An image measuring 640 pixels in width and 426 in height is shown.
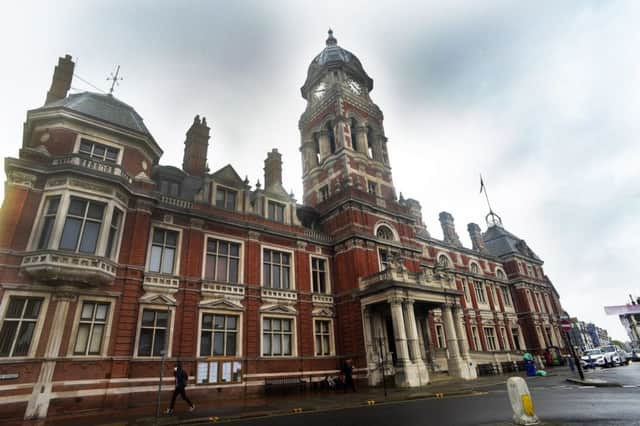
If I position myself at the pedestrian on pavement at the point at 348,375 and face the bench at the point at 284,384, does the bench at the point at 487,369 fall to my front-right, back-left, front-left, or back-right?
back-right

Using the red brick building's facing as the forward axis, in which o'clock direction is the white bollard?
The white bollard is roughly at 12 o'clock from the red brick building.

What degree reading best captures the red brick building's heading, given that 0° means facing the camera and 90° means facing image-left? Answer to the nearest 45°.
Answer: approximately 315°

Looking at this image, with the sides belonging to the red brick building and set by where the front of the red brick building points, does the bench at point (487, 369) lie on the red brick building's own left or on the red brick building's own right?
on the red brick building's own left

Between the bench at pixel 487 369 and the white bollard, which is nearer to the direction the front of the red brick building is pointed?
the white bollard

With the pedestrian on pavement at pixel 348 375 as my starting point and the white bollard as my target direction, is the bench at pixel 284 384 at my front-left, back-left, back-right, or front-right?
back-right
